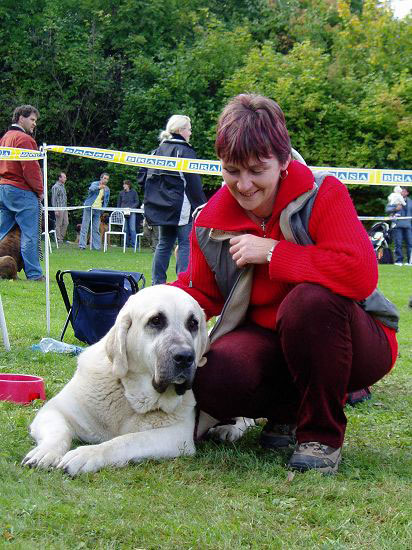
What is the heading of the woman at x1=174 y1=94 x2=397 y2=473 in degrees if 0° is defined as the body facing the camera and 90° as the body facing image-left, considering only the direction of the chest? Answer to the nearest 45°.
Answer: approximately 45°

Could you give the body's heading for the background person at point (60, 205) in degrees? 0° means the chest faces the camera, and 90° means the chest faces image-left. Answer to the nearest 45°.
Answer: approximately 315°

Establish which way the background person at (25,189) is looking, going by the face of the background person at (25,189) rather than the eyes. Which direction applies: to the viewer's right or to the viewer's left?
to the viewer's right

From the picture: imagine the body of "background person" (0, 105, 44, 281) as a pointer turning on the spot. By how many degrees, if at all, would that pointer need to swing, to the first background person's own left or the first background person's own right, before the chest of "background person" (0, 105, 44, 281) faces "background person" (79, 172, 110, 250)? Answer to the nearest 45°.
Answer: approximately 45° to the first background person's own left

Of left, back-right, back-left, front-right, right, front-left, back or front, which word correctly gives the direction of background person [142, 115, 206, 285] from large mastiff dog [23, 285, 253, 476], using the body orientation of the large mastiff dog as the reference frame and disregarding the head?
back-right
